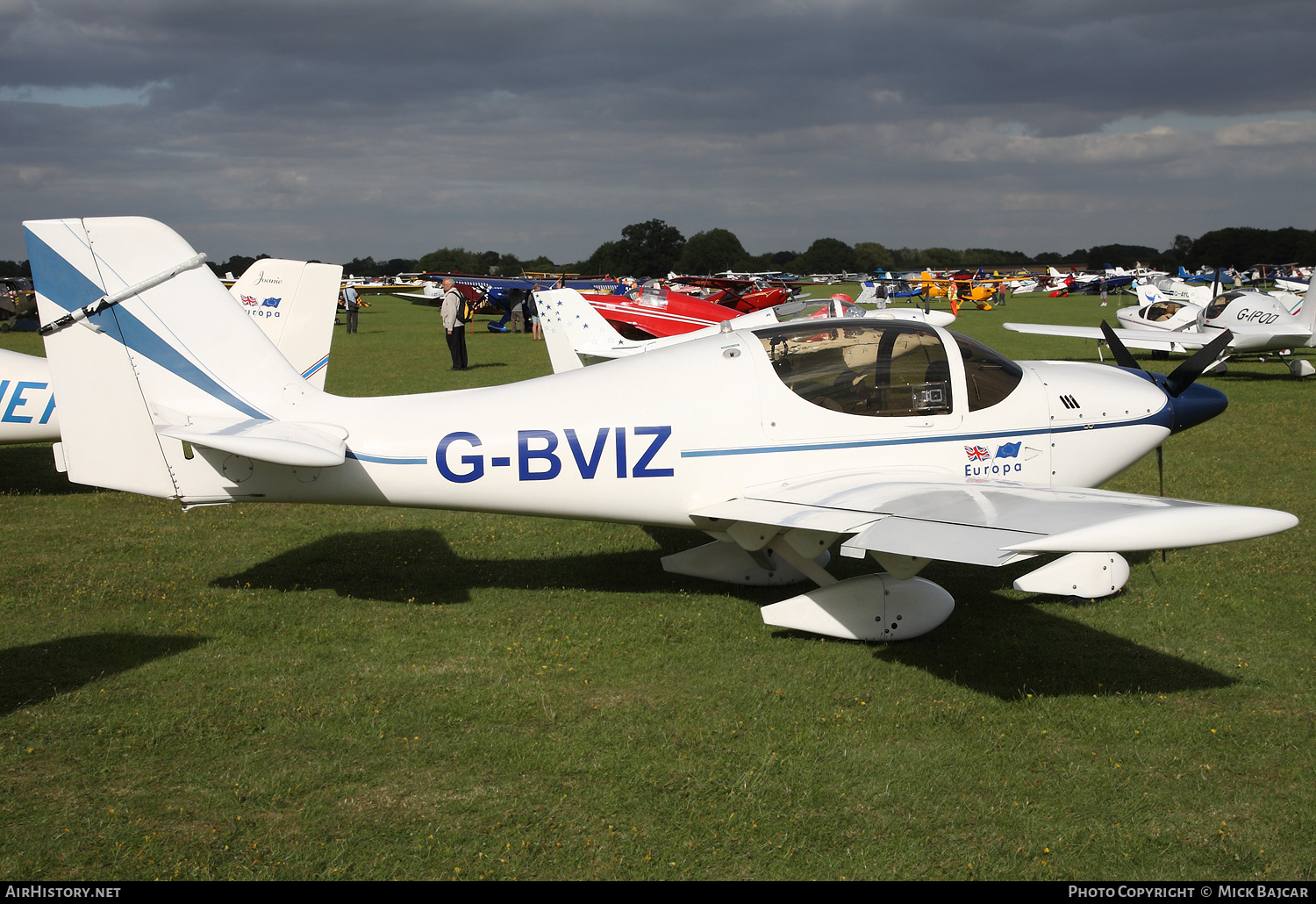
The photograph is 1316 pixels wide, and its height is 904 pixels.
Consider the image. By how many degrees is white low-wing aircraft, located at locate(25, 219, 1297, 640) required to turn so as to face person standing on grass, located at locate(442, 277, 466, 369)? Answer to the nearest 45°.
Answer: approximately 90° to its left

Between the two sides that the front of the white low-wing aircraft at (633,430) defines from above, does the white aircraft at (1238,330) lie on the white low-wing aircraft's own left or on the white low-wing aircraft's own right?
on the white low-wing aircraft's own left

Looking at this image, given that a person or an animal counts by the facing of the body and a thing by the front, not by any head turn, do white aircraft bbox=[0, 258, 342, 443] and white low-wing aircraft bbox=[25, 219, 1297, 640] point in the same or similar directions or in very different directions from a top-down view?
very different directions

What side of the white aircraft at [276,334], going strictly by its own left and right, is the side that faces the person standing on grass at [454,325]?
right

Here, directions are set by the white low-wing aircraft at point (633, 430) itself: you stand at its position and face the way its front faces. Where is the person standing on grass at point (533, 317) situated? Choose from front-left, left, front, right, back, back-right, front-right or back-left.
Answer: left

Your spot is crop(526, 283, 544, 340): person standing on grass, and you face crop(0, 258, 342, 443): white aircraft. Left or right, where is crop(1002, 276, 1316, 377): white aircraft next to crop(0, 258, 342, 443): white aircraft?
left

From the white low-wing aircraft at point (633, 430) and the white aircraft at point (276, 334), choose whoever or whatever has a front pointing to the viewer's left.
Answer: the white aircraft

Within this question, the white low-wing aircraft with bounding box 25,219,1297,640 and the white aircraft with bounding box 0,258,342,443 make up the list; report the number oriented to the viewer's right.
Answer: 1

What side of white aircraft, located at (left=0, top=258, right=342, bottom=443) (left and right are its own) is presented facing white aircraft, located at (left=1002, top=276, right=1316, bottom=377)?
back

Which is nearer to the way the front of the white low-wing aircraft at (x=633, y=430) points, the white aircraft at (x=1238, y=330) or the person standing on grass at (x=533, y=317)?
the white aircraft

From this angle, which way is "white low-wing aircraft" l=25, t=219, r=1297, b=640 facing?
to the viewer's right

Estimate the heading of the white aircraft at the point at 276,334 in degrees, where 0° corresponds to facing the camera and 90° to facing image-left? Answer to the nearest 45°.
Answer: approximately 90°
